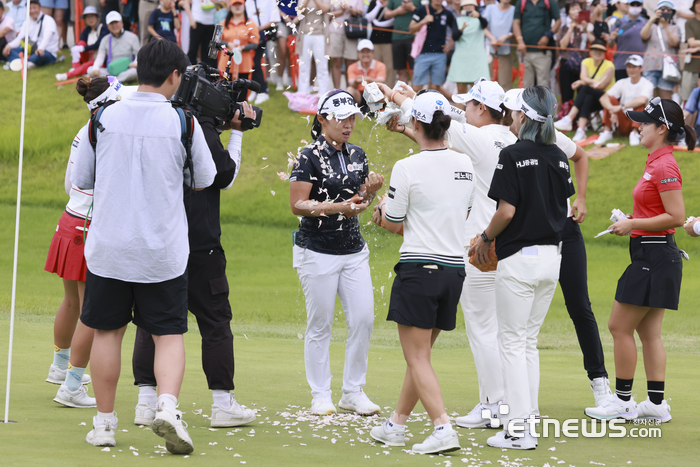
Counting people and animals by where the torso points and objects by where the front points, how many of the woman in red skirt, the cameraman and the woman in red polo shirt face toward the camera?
0

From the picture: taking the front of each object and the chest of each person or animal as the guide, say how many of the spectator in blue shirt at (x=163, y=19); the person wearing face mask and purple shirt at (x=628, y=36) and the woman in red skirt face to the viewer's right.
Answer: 1

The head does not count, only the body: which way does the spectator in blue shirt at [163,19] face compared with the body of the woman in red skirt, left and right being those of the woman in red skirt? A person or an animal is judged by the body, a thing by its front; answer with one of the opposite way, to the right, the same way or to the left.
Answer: to the right

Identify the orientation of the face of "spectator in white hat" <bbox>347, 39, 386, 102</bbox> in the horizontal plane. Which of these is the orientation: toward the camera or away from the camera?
toward the camera

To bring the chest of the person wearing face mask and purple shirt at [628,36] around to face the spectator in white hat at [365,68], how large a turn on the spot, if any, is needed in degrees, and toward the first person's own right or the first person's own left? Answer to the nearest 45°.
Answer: approximately 45° to the first person's own right

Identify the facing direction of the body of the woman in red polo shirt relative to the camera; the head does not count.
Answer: to the viewer's left

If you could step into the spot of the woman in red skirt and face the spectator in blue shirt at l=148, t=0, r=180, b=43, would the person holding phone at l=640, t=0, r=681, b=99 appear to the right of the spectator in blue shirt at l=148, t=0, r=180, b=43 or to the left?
right

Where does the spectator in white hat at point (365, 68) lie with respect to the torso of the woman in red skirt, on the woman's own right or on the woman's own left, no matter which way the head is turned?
on the woman's own left

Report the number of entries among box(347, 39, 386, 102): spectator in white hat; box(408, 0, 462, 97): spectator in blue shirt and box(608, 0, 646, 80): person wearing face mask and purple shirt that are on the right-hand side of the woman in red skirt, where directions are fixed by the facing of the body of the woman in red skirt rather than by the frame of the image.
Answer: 0

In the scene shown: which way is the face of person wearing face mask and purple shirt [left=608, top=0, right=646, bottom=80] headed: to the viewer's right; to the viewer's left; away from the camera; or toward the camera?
toward the camera

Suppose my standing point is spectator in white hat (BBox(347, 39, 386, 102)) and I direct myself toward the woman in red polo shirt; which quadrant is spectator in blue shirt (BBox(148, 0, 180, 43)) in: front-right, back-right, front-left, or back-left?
back-right

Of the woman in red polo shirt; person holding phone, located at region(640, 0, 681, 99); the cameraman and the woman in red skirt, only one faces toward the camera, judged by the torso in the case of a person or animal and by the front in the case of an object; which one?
the person holding phone

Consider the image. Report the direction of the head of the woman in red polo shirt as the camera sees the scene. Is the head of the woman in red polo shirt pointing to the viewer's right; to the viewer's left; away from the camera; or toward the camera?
to the viewer's left

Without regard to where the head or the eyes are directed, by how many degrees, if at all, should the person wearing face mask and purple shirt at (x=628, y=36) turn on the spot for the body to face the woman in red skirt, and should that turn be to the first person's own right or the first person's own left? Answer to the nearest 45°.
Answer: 0° — they already face them

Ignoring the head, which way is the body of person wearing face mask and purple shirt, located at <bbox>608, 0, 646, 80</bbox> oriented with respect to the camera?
toward the camera

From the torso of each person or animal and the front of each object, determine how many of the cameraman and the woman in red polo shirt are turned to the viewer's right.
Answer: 1

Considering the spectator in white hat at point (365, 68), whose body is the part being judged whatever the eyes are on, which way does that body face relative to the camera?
toward the camera
